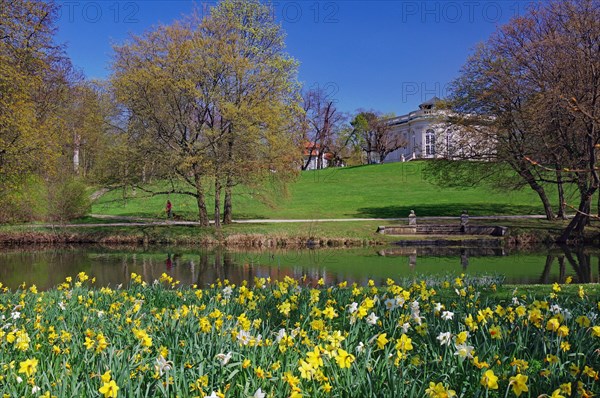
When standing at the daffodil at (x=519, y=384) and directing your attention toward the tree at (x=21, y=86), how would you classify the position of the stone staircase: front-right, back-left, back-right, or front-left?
front-right

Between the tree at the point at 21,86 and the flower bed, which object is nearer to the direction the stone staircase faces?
the flower bed

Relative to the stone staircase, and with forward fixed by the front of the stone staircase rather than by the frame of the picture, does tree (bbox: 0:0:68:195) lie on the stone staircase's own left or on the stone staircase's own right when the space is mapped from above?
on the stone staircase's own right

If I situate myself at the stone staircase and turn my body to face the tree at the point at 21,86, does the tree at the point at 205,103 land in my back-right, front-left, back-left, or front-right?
front-right

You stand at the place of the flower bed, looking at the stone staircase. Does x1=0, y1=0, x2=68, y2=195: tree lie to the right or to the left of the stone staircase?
left

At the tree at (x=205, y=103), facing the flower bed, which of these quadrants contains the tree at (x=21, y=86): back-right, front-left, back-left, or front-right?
front-right

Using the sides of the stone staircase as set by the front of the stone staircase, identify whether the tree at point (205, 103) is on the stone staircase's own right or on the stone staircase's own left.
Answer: on the stone staircase's own right

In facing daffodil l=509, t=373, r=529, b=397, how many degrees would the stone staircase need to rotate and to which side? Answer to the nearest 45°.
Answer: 0° — it already faces it

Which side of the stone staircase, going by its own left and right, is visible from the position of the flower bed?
front

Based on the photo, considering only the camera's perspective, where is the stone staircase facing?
facing the viewer
